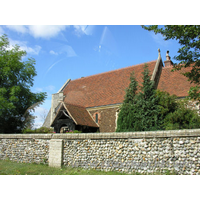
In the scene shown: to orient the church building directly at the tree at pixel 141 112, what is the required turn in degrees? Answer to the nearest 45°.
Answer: approximately 90° to its left

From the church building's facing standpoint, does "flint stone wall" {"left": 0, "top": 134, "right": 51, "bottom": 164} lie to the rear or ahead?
ahead

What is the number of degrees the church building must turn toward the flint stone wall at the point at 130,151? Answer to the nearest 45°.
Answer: approximately 45° to its left

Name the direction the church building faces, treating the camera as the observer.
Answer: facing the viewer and to the left of the viewer
